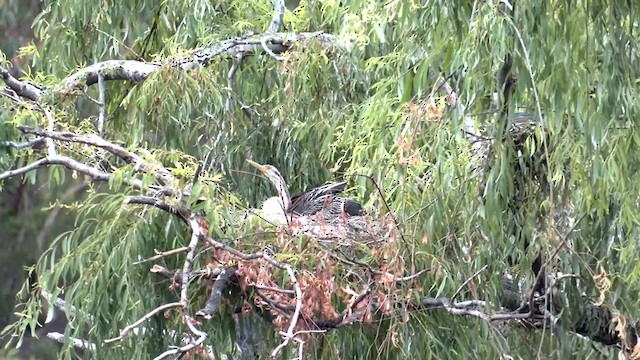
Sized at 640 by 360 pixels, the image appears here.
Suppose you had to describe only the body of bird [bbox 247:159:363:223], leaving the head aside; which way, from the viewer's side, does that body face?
to the viewer's left

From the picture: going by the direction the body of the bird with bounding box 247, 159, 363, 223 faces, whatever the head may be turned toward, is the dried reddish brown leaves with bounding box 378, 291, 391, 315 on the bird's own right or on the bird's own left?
on the bird's own left

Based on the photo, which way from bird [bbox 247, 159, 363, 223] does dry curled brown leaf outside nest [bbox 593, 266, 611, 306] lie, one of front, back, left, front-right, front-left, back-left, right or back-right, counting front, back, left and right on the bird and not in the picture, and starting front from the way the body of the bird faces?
back-left
